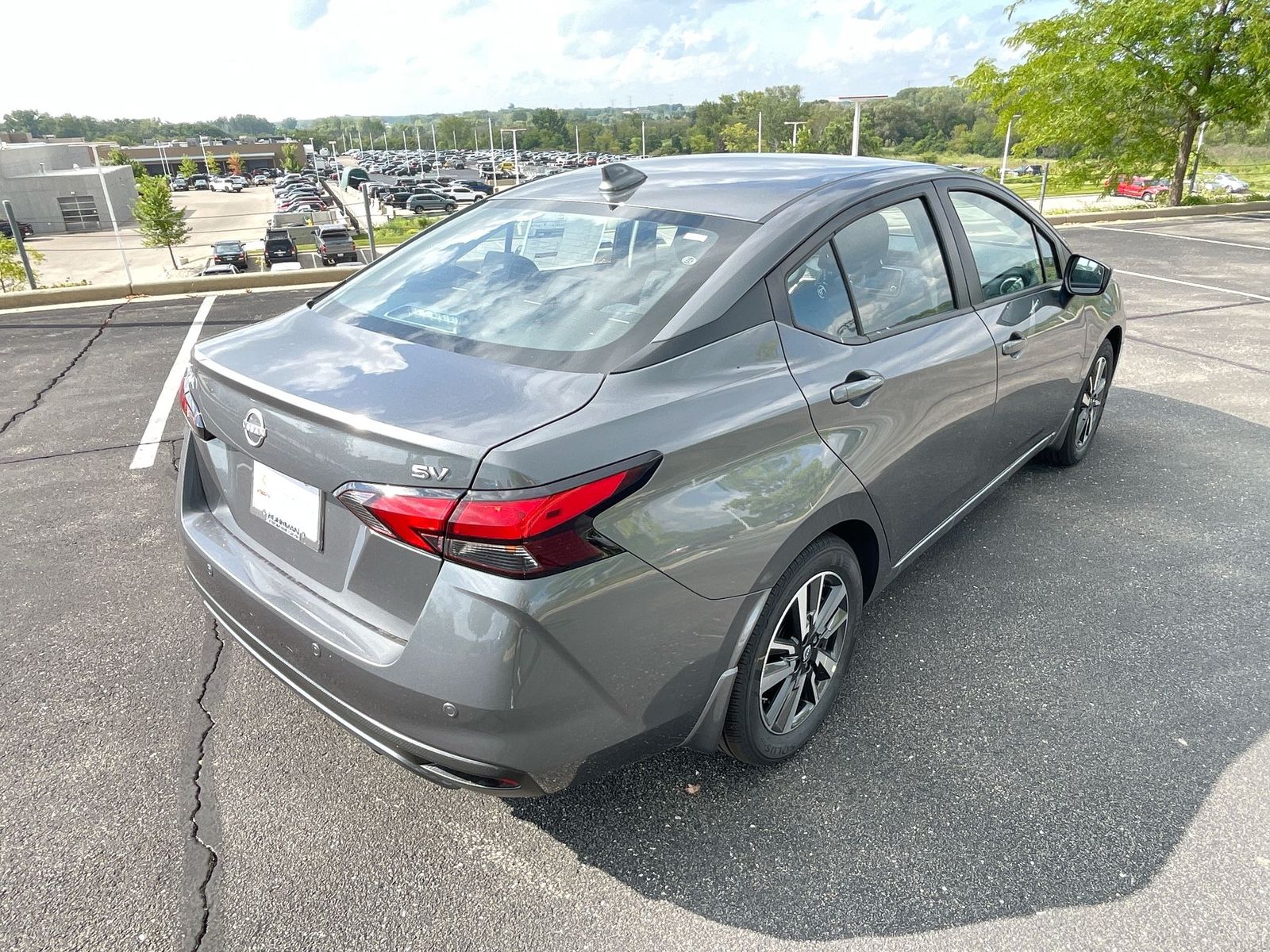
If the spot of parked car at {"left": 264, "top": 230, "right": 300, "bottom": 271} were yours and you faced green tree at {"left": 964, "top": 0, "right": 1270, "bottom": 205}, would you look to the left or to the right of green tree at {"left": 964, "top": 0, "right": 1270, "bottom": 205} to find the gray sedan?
right

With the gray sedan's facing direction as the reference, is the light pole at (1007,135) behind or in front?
in front

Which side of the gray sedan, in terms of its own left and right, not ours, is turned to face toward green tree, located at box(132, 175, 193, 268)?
left

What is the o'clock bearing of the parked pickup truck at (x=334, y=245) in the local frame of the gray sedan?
The parked pickup truck is roughly at 10 o'clock from the gray sedan.

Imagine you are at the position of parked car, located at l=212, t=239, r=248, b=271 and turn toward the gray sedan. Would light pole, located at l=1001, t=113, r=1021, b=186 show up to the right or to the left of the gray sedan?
left

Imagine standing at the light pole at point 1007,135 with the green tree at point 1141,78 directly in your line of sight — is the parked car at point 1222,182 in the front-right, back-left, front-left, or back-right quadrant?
front-left

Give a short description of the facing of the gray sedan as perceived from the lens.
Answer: facing away from the viewer and to the right of the viewer

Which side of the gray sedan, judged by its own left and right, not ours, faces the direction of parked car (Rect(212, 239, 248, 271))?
left

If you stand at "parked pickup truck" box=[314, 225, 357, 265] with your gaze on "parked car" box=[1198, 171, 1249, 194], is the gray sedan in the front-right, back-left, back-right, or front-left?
front-right

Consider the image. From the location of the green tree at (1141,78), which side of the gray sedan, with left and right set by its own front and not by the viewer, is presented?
front

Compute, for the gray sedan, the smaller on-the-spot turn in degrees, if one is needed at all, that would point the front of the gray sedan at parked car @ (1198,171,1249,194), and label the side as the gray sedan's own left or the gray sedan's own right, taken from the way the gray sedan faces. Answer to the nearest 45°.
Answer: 0° — it already faces it
